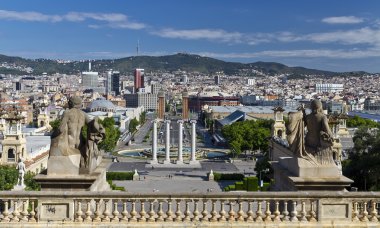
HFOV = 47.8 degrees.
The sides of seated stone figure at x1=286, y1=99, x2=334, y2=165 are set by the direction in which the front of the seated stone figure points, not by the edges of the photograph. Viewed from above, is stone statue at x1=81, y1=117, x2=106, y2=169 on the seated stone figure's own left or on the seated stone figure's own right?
on the seated stone figure's own left

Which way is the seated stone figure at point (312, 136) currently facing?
away from the camera

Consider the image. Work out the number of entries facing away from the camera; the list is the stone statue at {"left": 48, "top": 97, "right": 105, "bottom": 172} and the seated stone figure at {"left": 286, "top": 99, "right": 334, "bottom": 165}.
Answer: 2

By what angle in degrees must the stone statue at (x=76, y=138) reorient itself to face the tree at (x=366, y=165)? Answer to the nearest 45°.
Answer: approximately 45° to its right

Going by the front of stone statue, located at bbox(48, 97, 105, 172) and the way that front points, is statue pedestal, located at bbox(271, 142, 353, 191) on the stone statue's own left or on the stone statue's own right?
on the stone statue's own right

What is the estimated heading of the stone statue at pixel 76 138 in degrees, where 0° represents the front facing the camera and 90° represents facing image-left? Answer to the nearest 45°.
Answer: approximately 180°
